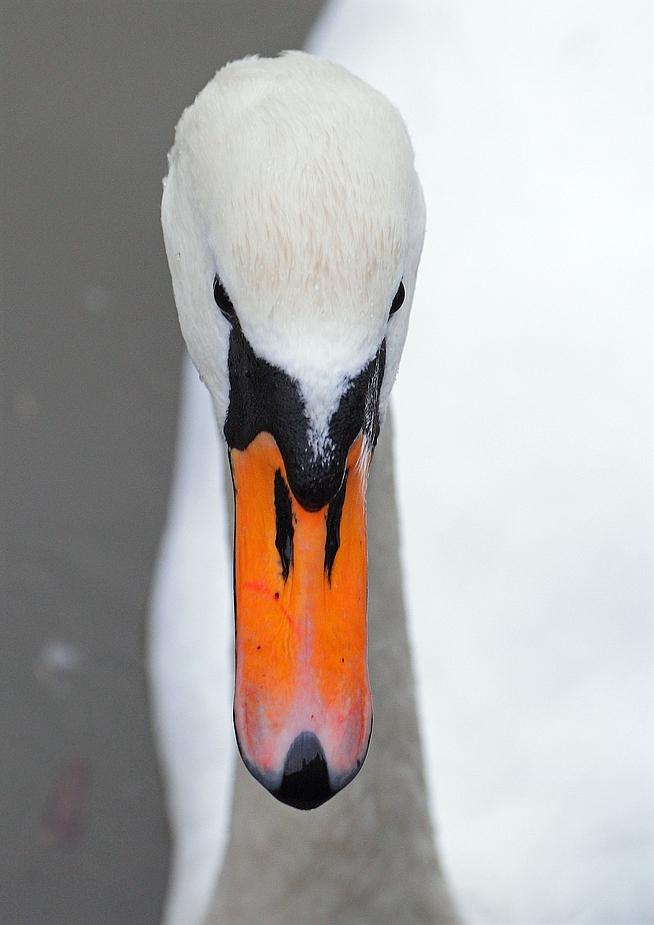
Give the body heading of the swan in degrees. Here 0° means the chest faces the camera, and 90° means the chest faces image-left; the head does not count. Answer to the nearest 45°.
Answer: approximately 0°
